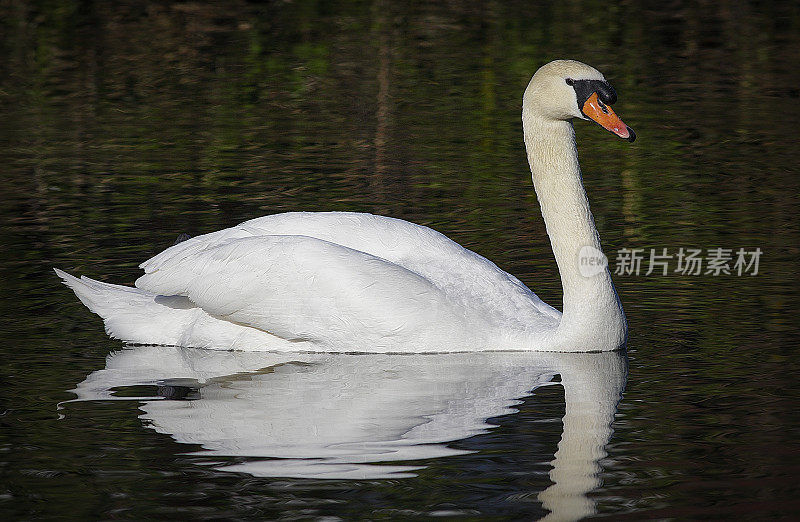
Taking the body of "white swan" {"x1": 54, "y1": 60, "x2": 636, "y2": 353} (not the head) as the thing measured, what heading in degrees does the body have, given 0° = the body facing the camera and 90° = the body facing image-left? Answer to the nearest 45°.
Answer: approximately 270°
